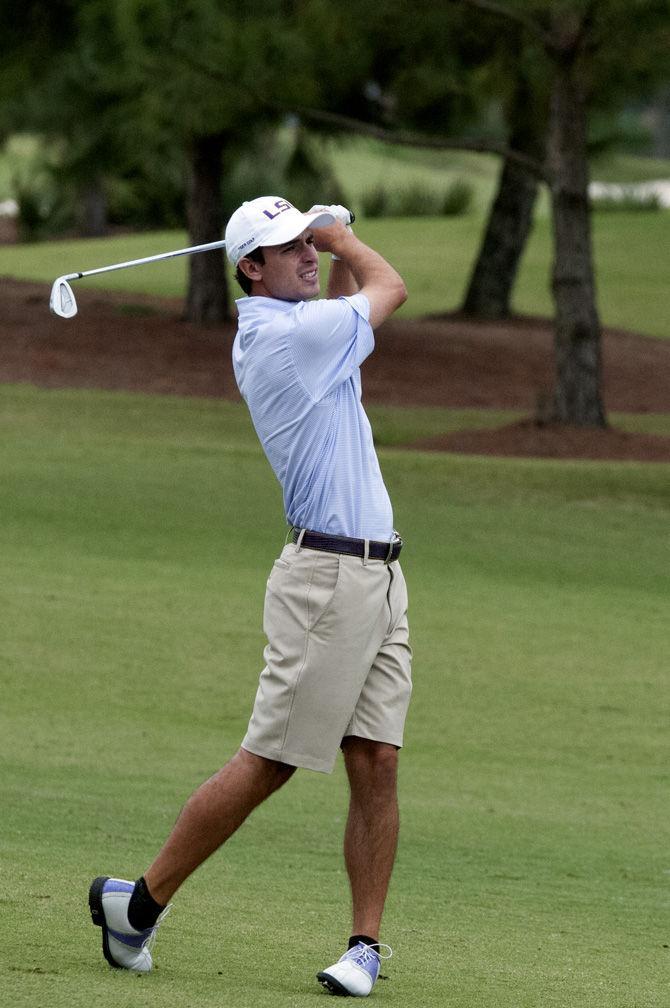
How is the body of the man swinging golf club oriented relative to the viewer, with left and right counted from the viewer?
facing the viewer and to the right of the viewer
